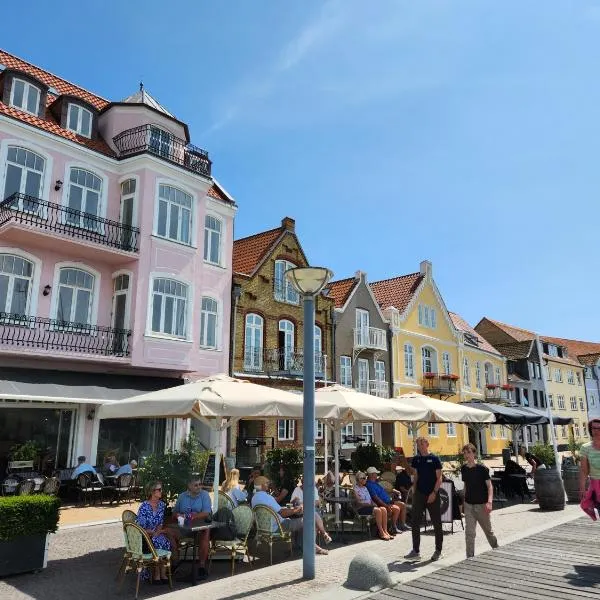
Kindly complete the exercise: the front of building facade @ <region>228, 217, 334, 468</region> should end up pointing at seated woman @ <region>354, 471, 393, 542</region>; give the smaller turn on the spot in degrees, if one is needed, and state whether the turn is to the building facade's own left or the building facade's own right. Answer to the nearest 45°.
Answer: approximately 45° to the building facade's own right

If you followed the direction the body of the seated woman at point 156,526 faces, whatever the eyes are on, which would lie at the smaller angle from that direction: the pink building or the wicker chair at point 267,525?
the wicker chair

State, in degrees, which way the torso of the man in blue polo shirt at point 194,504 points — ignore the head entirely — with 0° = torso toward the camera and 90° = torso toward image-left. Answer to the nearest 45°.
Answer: approximately 0°

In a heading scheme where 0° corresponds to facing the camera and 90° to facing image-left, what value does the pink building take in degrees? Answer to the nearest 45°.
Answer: approximately 315°

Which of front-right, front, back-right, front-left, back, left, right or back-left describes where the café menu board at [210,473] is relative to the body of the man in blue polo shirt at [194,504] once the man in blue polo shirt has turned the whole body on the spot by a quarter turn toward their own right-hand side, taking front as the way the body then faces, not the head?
right

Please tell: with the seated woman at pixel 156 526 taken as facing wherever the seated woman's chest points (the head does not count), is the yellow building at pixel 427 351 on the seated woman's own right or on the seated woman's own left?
on the seated woman's own left

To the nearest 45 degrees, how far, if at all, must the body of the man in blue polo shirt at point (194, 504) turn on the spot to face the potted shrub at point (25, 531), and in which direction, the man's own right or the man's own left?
approximately 90° to the man's own right

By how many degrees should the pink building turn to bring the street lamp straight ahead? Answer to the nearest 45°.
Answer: approximately 45° to its right

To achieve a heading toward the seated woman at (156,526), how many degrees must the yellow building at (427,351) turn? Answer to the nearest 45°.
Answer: approximately 45° to its right

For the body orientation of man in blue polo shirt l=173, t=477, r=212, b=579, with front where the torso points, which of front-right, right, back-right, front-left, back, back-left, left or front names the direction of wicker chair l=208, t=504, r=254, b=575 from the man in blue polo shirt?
left

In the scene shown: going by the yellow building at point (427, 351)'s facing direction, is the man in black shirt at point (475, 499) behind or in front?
in front

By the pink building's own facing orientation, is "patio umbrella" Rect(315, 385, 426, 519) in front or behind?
in front
